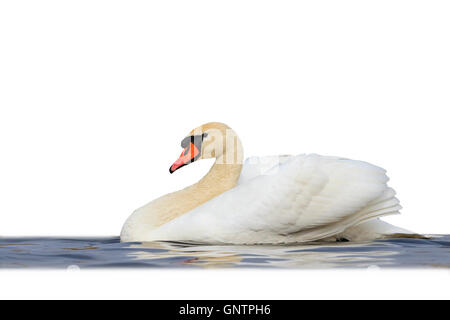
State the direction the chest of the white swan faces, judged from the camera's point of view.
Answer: to the viewer's left
